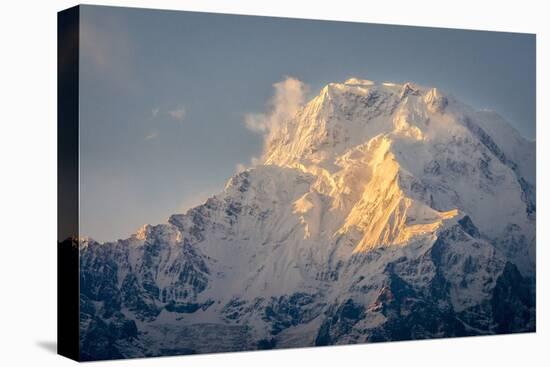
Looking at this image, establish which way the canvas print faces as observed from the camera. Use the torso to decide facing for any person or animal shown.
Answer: facing the viewer and to the right of the viewer
